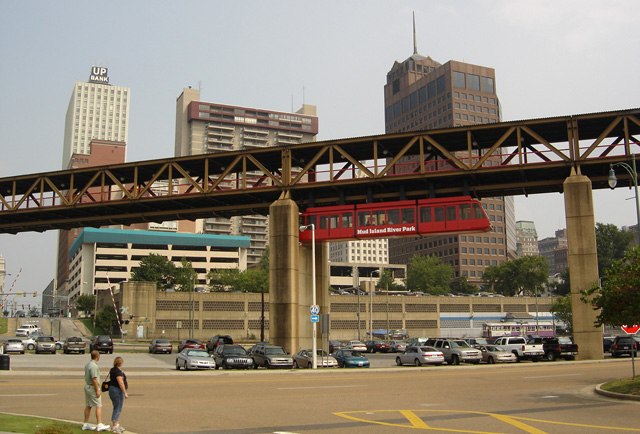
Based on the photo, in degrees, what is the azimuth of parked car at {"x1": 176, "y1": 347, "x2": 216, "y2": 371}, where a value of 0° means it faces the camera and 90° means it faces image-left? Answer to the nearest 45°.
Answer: approximately 315°

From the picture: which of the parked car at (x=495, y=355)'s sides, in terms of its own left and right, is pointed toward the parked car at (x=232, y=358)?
right

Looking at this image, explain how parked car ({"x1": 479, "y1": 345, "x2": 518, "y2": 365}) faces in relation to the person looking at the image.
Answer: facing the viewer and to the right of the viewer
